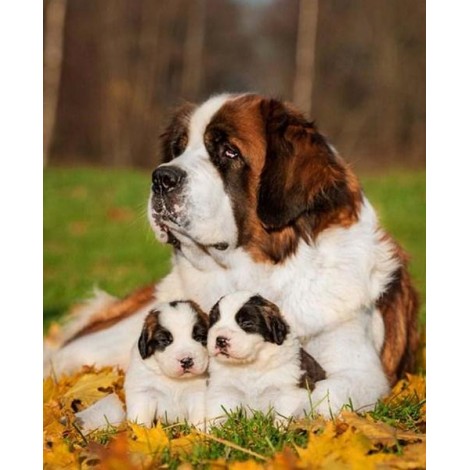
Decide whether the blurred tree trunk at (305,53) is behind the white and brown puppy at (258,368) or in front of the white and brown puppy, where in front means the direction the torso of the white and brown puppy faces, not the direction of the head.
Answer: behind

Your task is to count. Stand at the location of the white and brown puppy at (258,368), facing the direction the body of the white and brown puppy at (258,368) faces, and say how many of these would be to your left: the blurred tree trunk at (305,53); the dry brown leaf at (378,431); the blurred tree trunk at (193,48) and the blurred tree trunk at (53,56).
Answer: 1

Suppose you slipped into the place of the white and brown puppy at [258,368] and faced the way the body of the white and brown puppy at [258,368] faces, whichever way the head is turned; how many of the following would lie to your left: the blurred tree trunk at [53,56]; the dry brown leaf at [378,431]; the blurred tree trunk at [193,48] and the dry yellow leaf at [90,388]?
1

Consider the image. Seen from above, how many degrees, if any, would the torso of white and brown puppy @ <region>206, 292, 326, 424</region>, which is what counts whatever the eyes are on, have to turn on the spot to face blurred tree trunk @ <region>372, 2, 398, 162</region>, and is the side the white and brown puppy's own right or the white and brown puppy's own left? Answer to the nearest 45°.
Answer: approximately 135° to the white and brown puppy's own right

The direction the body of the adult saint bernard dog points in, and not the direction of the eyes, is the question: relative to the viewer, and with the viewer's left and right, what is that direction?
facing the viewer and to the left of the viewer

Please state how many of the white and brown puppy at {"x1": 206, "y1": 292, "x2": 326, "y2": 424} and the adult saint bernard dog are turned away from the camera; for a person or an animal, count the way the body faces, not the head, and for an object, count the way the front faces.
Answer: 0

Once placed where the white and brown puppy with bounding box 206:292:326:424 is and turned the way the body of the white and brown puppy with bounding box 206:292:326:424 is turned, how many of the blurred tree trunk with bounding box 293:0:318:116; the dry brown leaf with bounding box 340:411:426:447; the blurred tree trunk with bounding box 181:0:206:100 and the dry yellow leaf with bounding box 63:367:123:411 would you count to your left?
1

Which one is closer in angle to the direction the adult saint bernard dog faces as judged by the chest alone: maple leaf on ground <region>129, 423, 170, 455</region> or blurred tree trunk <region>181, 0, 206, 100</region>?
the maple leaf on ground

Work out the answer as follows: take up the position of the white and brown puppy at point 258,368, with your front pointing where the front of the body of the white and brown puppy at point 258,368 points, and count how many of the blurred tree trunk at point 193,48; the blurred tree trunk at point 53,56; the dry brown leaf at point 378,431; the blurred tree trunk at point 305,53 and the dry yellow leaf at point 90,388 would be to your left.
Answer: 1

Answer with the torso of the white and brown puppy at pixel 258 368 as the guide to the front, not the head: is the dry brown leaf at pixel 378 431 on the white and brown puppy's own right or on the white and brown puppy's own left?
on the white and brown puppy's own left

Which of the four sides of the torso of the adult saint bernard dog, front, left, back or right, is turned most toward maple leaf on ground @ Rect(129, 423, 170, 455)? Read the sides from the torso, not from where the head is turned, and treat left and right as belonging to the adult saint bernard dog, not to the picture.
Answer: front

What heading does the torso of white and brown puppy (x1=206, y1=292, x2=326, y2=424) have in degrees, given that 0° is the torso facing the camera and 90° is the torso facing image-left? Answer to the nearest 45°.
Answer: approximately 45°
